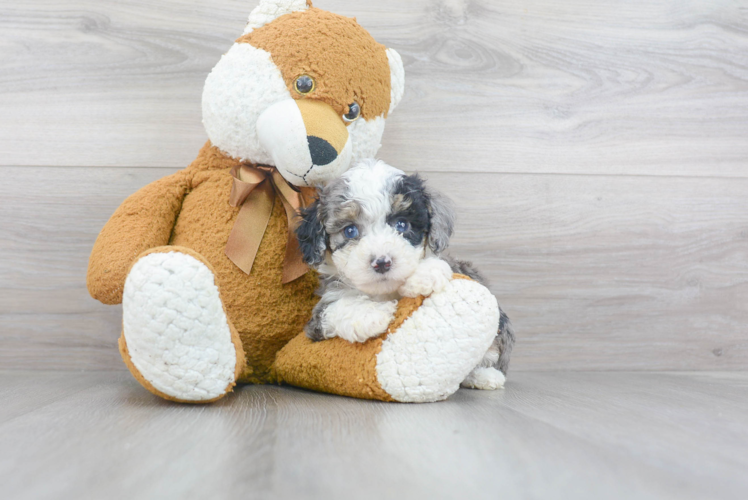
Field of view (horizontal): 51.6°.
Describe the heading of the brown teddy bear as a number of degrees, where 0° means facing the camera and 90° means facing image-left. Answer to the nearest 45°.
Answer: approximately 315°

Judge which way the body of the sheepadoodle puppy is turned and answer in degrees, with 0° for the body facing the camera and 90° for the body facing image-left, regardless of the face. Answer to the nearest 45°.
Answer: approximately 45°
